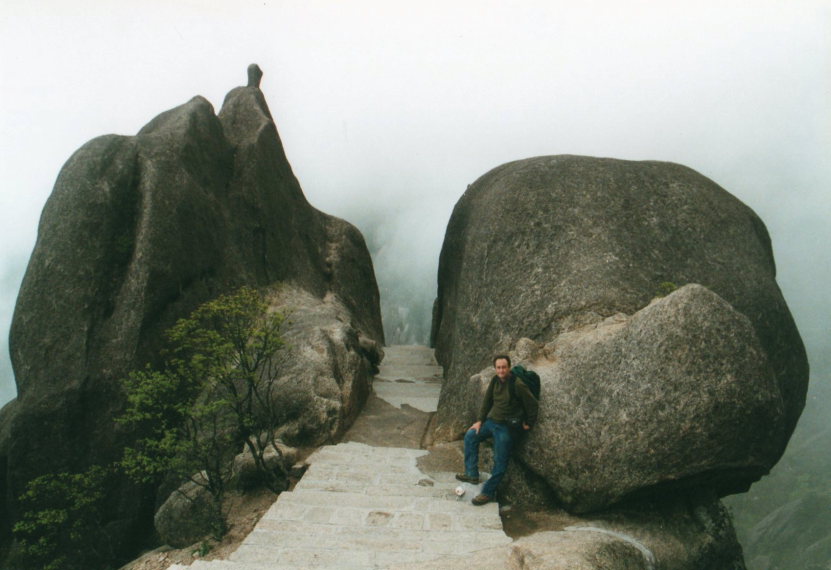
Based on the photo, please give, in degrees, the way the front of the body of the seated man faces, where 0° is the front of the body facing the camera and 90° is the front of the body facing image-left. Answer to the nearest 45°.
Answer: approximately 45°

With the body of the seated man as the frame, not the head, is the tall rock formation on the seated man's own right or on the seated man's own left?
on the seated man's own right

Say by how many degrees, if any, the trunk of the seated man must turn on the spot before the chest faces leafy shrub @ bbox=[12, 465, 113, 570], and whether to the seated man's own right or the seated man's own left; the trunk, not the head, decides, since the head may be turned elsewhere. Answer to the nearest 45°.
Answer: approximately 45° to the seated man's own right
